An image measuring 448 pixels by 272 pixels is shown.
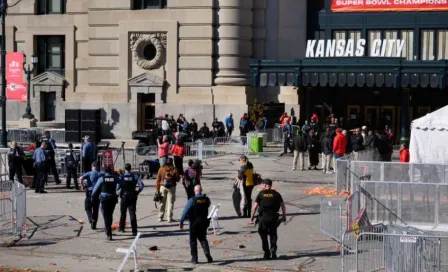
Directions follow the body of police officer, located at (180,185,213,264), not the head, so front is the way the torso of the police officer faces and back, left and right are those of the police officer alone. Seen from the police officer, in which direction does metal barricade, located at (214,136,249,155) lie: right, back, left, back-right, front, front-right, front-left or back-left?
front

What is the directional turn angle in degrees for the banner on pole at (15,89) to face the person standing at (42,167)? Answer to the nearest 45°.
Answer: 0° — it already faces them

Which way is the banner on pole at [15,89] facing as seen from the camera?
toward the camera

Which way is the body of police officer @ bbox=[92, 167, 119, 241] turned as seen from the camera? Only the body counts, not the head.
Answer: away from the camera

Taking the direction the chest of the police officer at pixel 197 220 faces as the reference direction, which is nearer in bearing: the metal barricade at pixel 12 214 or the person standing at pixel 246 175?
the person standing

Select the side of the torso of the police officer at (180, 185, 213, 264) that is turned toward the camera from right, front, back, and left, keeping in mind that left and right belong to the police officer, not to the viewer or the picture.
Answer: back

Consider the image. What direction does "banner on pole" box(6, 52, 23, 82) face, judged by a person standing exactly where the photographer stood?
facing the viewer

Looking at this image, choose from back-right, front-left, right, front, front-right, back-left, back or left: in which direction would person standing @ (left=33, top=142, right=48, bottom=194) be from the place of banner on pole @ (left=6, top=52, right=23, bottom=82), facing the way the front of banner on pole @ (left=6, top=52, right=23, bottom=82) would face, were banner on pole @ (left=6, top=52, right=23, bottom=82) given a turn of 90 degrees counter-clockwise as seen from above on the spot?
right

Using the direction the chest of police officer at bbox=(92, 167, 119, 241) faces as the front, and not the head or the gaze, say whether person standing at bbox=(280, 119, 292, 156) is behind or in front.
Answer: in front

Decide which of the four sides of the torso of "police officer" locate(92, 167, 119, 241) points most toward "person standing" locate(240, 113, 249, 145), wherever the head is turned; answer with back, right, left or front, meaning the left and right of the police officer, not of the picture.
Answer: front
